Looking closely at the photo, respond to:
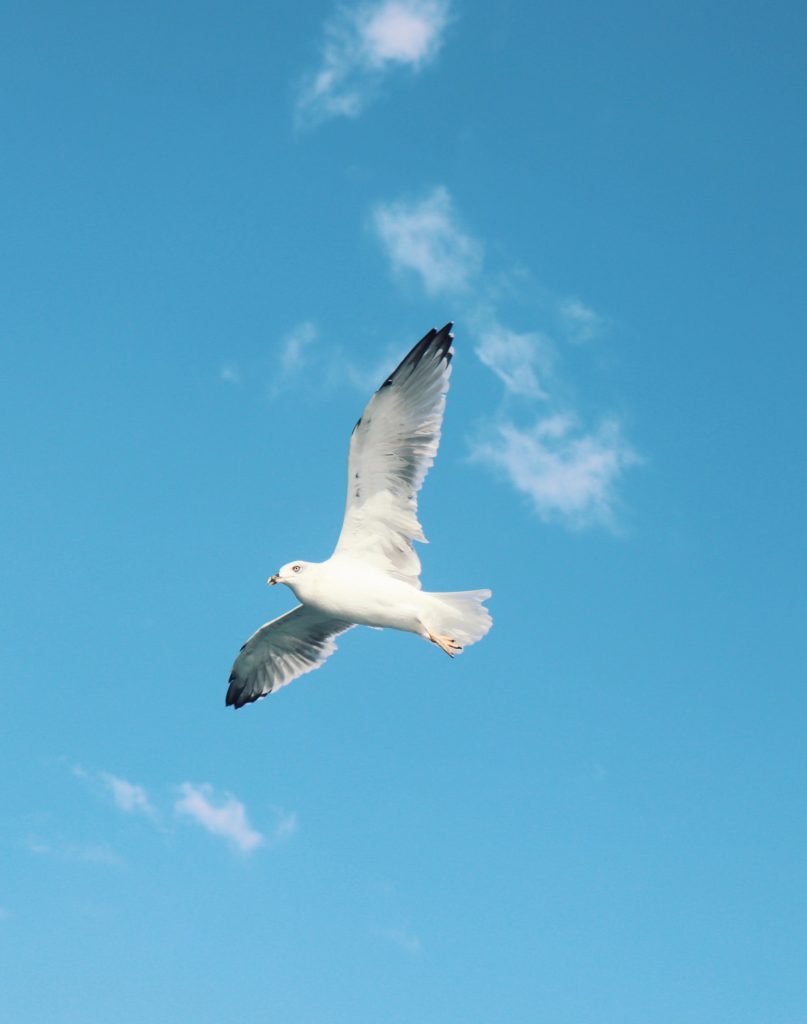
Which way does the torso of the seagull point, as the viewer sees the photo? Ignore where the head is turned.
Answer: to the viewer's left
